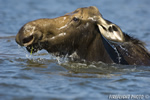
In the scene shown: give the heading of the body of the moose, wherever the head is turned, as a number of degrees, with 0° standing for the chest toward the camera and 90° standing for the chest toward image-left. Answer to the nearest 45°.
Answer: approximately 90°
